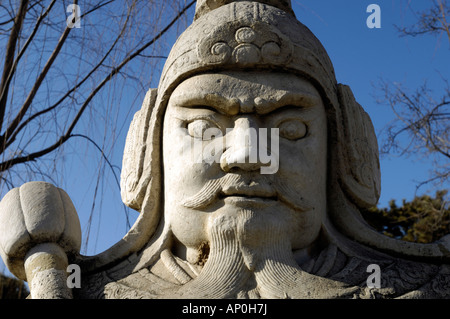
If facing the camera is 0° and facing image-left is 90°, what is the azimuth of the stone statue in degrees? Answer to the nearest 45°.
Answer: approximately 0°
